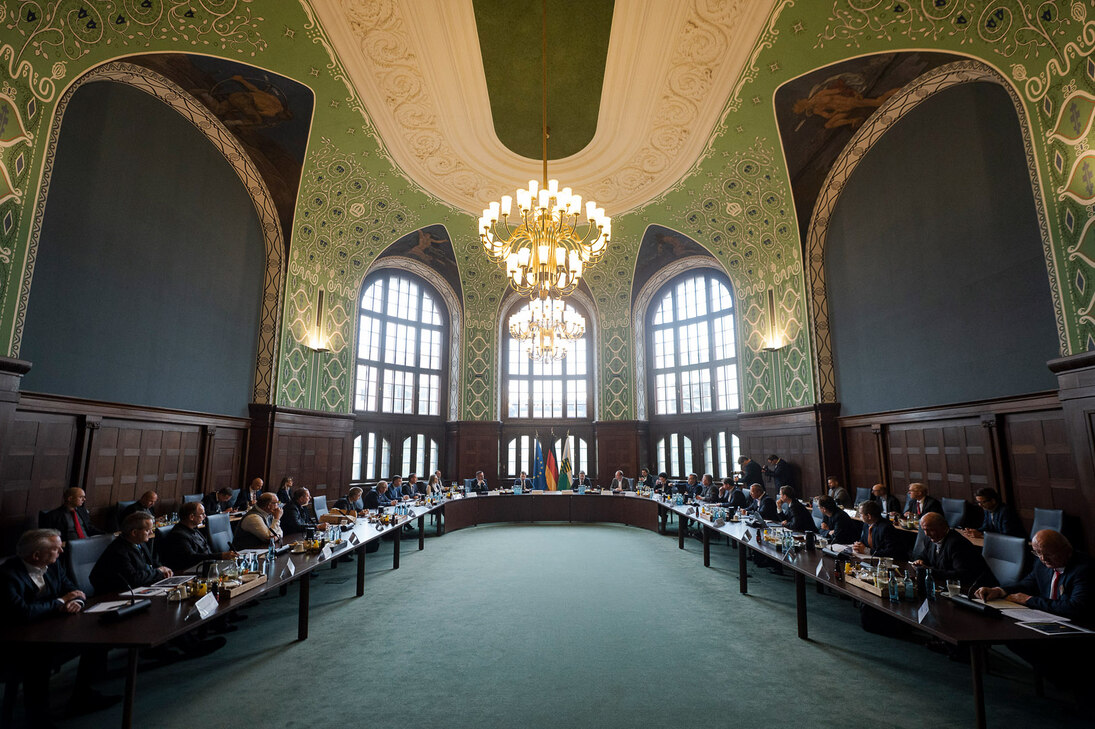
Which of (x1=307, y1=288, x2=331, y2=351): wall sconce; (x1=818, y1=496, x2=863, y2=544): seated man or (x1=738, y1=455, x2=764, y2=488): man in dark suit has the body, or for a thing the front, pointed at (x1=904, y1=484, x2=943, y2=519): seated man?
the wall sconce

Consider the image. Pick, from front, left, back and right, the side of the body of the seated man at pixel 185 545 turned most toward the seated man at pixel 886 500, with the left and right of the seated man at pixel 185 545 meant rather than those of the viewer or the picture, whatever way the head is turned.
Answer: front

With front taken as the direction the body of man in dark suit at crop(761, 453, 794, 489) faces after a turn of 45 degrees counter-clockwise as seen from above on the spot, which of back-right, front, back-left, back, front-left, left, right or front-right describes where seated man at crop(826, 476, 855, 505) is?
left

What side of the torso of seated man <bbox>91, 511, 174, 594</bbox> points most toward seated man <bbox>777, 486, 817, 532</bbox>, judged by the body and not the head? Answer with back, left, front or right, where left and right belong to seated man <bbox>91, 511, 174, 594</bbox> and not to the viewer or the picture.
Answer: front

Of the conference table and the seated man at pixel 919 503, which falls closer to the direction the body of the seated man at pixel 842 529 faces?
the conference table

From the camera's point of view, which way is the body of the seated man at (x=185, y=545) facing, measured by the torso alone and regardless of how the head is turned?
to the viewer's right

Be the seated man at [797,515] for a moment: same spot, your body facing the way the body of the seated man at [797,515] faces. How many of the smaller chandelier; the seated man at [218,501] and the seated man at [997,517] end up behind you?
1

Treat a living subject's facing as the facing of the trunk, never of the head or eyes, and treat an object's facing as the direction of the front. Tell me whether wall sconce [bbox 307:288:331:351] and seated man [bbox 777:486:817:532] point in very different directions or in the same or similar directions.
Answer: very different directions

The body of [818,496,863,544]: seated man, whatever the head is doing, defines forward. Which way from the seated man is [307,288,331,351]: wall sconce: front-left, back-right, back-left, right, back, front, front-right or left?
front

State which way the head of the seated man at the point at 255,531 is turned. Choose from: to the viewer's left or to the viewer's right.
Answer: to the viewer's right

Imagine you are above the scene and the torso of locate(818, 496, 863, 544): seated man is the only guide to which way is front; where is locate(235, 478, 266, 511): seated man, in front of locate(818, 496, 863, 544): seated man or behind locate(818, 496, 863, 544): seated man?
in front

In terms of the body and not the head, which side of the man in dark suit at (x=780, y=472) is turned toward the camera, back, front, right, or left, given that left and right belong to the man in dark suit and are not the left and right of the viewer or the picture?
left

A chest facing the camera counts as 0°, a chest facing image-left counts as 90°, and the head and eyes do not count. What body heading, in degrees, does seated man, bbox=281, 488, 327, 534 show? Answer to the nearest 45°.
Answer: approximately 270°

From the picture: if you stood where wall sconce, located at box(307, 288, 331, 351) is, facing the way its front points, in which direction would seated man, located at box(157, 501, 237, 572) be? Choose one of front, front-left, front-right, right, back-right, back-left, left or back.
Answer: front-right

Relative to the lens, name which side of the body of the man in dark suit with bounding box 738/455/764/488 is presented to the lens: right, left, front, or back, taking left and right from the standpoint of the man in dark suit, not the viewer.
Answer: left

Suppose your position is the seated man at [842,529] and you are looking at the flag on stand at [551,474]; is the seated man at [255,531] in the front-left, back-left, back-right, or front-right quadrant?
front-left

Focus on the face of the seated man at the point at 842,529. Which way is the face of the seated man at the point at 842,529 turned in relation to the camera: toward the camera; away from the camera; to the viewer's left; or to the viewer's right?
to the viewer's left

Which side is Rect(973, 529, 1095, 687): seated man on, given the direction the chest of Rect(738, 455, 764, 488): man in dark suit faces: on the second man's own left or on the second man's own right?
on the second man's own left
